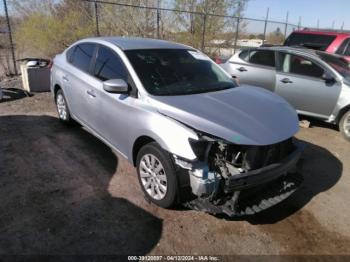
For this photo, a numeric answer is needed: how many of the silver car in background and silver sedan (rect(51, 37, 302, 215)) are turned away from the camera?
0

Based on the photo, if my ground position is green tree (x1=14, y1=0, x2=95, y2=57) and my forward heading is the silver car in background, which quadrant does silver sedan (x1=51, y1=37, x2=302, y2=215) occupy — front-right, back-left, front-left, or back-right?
front-right

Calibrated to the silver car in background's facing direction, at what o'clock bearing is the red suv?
The red suv is roughly at 8 o'clock from the silver car in background.

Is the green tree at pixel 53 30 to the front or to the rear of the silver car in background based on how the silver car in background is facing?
to the rear

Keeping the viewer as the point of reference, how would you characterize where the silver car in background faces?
facing the viewer and to the right of the viewer

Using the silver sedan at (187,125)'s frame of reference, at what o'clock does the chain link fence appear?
The chain link fence is roughly at 7 o'clock from the silver sedan.

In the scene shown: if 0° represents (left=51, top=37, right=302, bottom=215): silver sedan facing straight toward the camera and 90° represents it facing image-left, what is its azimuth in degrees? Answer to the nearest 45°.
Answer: approximately 315°

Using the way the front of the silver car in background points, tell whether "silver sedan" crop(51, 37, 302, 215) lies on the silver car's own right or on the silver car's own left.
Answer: on the silver car's own right

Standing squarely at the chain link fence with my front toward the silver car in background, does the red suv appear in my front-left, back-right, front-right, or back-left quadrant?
front-left

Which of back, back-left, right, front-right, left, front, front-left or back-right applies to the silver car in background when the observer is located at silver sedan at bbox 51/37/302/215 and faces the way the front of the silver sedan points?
left

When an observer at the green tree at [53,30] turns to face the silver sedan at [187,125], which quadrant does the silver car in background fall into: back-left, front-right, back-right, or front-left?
front-left

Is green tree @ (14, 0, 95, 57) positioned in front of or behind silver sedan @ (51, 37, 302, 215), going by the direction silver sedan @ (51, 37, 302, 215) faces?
behind

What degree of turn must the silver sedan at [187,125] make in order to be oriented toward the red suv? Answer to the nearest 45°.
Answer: approximately 90° to its left
